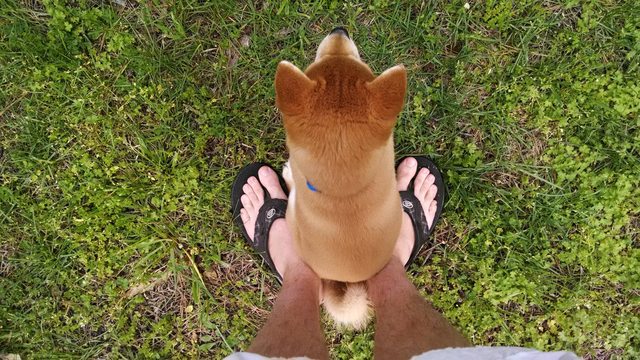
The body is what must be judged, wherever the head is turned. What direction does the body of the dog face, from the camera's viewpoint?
away from the camera
